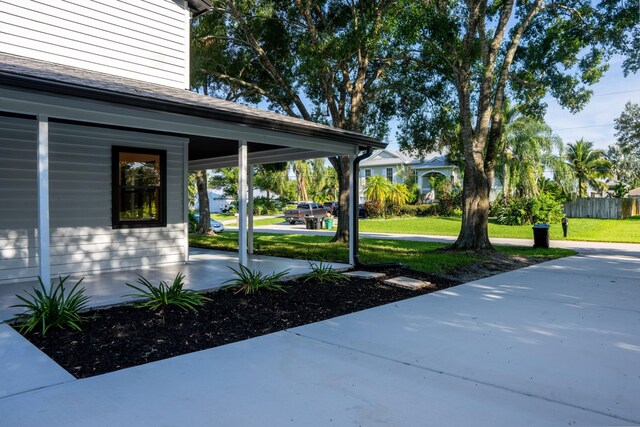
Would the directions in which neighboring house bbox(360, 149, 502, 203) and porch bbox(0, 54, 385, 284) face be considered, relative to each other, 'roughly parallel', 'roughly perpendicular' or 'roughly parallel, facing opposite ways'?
roughly perpendicular

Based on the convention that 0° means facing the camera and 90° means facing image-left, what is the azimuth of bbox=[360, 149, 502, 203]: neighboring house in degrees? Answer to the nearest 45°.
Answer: approximately 0°

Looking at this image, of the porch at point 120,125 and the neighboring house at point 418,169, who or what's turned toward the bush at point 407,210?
the neighboring house

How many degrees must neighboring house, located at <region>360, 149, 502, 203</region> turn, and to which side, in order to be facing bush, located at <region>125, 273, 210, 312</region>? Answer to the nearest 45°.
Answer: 0° — it already faces it

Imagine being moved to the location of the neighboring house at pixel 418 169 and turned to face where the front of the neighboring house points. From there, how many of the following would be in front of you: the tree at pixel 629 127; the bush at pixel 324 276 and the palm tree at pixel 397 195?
2

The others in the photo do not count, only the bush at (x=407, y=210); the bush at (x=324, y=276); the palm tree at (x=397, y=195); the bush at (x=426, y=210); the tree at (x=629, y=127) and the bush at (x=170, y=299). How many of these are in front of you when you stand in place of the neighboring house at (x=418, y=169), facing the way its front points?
5

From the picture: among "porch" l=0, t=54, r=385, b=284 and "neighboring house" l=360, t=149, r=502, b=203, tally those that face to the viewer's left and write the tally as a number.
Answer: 0

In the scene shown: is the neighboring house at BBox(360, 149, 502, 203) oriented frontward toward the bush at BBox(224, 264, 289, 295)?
yes

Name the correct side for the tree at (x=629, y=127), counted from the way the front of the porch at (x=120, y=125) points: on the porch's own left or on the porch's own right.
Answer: on the porch's own left

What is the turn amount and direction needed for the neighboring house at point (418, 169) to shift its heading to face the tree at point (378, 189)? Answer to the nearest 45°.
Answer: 0° — it already faces it

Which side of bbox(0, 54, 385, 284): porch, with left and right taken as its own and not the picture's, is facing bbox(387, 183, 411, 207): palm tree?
left

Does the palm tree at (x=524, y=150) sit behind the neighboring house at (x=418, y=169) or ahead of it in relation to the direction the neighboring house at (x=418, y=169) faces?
ahead
